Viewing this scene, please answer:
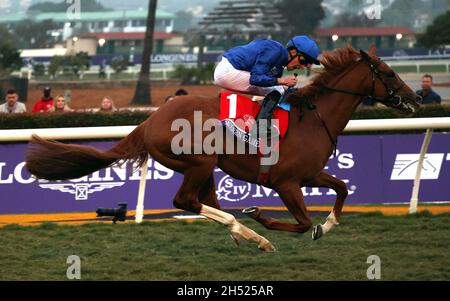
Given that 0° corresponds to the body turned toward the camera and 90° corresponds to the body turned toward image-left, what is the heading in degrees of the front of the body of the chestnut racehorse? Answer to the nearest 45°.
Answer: approximately 270°

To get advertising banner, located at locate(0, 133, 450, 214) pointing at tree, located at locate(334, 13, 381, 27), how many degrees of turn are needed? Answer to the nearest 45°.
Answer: approximately 180°

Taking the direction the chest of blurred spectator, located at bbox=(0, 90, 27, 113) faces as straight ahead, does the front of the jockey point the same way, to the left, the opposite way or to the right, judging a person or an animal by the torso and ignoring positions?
to the left

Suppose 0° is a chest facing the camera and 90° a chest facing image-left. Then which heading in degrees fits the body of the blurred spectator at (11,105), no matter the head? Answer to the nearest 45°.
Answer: approximately 0°

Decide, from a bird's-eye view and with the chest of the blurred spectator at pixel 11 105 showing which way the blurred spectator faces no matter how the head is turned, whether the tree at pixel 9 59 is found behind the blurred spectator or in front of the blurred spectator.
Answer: behind

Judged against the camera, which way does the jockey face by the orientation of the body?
to the viewer's right

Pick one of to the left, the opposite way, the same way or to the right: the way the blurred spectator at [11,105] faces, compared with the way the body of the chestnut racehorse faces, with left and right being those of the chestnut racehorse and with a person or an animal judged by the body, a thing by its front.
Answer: to the right

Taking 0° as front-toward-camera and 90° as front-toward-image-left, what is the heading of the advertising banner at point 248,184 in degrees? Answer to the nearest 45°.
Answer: approximately 0°
